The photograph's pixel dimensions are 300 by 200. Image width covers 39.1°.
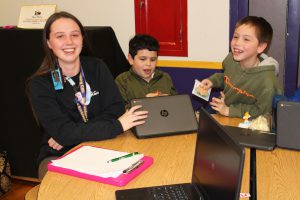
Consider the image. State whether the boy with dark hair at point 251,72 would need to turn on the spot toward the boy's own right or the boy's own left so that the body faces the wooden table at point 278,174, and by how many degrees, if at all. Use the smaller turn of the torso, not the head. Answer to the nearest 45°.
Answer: approximately 45° to the boy's own left

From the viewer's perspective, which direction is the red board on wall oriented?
toward the camera

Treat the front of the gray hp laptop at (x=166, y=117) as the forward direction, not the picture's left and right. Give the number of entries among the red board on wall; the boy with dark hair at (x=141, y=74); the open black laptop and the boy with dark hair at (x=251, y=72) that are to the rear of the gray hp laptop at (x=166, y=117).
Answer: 1

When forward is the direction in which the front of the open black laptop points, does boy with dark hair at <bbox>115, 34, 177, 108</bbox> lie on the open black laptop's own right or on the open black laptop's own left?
on the open black laptop's own right

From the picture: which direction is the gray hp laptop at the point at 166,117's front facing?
away from the camera

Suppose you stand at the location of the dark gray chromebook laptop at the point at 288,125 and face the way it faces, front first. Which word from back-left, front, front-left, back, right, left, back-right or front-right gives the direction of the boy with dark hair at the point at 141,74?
front-left

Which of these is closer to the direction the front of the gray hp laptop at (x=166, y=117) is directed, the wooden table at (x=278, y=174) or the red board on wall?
the red board on wall

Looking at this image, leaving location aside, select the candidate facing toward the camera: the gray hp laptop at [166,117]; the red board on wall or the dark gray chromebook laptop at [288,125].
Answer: the red board on wall

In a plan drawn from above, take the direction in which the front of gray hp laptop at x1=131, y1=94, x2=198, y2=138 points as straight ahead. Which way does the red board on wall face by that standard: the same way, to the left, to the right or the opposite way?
the opposite way

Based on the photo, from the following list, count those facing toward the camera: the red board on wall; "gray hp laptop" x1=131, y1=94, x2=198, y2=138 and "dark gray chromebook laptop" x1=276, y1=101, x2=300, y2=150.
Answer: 1

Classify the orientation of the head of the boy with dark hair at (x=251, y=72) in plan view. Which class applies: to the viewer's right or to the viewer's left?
to the viewer's left

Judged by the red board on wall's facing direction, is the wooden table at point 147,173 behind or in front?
in front

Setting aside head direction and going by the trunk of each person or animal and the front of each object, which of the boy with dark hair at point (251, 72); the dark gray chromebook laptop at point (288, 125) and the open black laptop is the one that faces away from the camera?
the dark gray chromebook laptop

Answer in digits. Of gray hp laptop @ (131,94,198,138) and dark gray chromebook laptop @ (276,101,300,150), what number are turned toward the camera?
0

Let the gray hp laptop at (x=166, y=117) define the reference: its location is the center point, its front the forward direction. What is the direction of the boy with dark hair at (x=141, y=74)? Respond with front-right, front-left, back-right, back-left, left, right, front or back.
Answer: front

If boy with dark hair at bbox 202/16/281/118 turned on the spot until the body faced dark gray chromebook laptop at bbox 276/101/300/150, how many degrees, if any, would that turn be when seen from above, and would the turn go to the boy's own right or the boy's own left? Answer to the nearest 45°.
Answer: approximately 45° to the boy's own left

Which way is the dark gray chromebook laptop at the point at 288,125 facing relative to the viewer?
away from the camera

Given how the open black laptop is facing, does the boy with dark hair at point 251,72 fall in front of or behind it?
behind
